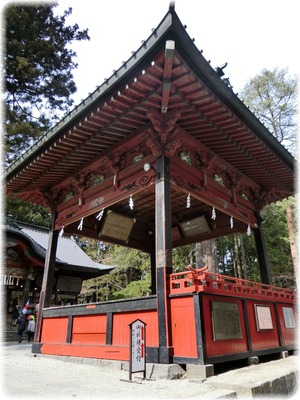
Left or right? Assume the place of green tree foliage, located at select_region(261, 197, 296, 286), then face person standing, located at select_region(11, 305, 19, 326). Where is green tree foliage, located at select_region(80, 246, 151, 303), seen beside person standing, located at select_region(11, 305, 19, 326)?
right

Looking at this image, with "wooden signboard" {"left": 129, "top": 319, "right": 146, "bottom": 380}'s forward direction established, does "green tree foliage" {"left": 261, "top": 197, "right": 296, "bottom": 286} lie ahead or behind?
behind

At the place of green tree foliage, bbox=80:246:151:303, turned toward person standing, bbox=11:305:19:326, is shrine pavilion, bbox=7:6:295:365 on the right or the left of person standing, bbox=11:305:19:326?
left

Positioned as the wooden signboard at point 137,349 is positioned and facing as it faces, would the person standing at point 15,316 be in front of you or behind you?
behind

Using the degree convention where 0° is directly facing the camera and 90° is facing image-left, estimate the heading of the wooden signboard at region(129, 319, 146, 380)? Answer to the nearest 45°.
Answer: approximately 0°

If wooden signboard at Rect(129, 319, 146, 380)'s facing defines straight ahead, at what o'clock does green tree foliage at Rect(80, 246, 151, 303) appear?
The green tree foliage is roughly at 6 o'clock from the wooden signboard.
